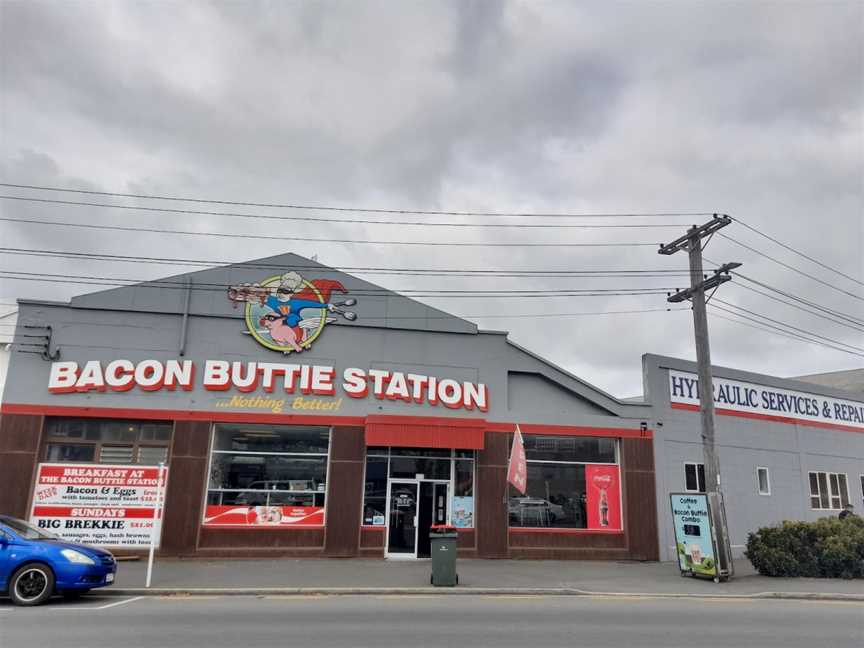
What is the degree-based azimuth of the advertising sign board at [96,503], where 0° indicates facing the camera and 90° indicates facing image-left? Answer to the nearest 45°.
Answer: approximately 0°

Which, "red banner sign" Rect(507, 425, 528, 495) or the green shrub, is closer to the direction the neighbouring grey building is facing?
the green shrub

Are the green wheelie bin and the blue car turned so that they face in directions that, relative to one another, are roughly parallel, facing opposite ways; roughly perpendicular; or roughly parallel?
roughly perpendicular

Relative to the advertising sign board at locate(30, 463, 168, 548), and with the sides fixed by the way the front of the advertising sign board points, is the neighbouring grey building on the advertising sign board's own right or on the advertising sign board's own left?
on the advertising sign board's own left

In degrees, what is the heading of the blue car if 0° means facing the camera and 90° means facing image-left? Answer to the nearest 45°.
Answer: approximately 315°

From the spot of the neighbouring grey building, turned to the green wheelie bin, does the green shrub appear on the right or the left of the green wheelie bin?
left

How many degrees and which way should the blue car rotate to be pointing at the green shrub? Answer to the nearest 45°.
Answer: approximately 45° to its left

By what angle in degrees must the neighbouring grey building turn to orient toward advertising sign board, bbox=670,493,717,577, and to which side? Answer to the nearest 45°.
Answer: approximately 45° to its right

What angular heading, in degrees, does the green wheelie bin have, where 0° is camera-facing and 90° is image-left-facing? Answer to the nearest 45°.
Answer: approximately 0°

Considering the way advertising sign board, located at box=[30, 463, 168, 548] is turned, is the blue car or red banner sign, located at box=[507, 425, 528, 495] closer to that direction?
the blue car

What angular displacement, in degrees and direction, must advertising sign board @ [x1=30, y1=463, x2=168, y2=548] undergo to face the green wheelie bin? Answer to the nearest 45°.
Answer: approximately 45° to its left

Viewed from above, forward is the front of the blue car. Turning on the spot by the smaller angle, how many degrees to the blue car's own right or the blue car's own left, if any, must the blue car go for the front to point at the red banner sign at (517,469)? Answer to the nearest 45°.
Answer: approximately 45° to the blue car's own left

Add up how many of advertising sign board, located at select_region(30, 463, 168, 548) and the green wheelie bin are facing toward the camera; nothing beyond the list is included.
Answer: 2
